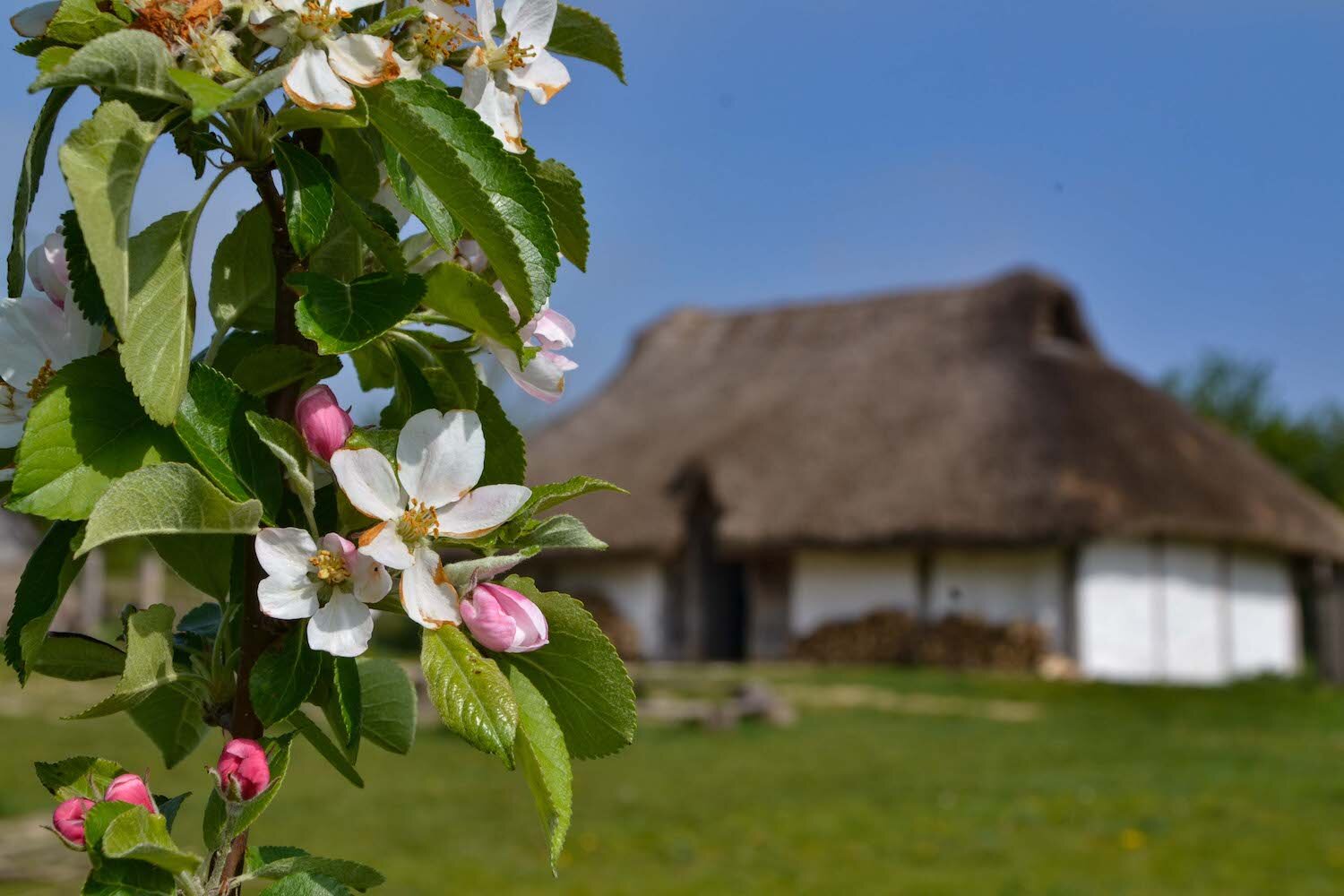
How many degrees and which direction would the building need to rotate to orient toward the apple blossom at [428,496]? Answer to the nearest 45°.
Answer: approximately 45° to its left

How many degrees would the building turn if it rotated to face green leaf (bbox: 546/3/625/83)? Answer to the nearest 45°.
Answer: approximately 45° to its left

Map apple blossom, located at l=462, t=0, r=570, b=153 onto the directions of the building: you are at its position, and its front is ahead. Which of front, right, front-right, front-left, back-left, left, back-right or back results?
front-left

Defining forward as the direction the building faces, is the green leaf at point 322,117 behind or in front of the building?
in front

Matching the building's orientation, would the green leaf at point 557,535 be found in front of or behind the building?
in front

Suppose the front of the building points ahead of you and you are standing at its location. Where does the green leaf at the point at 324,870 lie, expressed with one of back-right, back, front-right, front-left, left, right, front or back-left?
front-left

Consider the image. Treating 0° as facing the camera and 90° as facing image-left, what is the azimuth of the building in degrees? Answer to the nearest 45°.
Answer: approximately 45°

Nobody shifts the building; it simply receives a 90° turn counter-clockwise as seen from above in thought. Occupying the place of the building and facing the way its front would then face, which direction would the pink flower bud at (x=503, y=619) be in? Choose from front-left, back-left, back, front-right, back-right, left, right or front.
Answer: front-right

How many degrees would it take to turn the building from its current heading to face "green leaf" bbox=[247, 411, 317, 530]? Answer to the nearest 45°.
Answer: approximately 45° to its left

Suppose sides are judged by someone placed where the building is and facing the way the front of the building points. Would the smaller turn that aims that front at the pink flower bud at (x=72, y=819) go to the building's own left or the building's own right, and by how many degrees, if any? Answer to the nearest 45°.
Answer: approximately 45° to the building's own left

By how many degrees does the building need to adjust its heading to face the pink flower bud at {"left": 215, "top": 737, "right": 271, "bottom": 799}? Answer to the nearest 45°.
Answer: approximately 45° to its left
